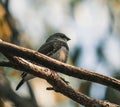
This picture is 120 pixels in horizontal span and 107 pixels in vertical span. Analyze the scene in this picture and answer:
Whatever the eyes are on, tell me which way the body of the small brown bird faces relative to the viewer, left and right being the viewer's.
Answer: facing to the right of the viewer
